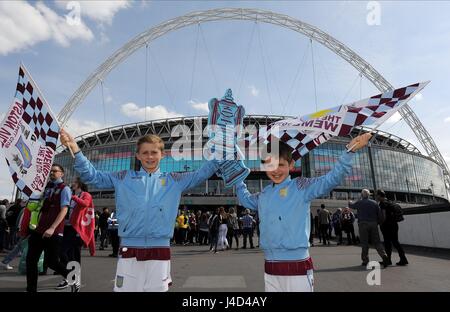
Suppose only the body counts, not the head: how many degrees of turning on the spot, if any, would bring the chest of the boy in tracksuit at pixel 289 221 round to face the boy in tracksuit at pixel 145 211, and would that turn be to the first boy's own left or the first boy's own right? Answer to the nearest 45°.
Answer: approximately 45° to the first boy's own right

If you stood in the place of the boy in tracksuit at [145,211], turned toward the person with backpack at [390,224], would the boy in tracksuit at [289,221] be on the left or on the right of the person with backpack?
right

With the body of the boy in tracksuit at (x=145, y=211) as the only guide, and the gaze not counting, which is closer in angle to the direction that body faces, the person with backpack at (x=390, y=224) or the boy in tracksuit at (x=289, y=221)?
the boy in tracksuit

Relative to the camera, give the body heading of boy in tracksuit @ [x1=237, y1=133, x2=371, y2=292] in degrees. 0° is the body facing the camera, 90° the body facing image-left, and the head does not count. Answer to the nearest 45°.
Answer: approximately 45°

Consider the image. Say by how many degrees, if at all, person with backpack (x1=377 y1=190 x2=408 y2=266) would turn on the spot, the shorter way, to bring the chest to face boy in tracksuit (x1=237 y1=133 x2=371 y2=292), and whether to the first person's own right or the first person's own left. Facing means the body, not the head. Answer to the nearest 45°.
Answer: approximately 90° to the first person's own left

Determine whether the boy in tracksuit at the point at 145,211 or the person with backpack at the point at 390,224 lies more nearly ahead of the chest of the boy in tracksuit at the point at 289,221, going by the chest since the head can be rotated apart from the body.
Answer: the boy in tracksuit

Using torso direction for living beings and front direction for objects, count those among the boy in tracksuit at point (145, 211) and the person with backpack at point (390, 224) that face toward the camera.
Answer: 1
